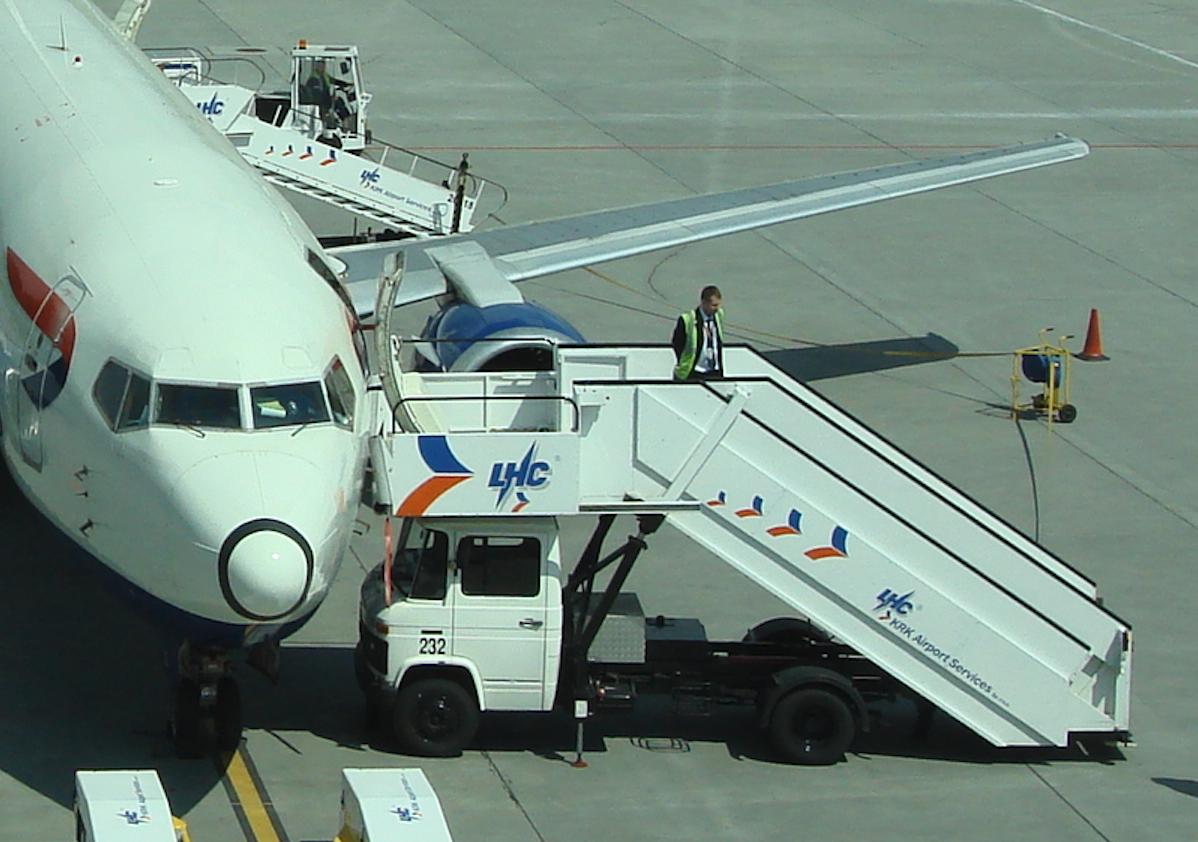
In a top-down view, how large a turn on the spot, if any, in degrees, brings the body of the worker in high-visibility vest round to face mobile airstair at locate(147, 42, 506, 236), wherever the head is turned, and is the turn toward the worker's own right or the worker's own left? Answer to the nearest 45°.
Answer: approximately 180°

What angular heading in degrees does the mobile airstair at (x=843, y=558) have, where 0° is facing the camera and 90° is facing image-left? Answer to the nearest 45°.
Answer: approximately 90°

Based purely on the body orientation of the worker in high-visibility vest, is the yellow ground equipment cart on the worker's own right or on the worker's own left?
on the worker's own left

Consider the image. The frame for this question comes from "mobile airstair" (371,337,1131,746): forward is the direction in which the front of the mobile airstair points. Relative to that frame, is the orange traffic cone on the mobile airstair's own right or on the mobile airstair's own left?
on the mobile airstair's own right

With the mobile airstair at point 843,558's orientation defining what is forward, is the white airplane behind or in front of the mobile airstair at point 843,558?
in front

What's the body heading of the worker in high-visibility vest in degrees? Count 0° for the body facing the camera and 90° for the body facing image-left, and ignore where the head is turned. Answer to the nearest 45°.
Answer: approximately 315°

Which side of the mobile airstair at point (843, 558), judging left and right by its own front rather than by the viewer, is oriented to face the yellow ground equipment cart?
right

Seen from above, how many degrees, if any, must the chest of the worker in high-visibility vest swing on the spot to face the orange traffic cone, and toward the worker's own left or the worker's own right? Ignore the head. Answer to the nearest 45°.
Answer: approximately 90° to the worker's own left
